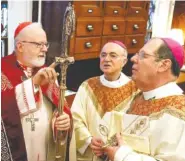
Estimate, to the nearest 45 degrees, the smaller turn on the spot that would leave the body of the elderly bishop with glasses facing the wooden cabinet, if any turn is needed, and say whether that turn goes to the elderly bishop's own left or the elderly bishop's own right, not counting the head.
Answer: approximately 90° to the elderly bishop's own left

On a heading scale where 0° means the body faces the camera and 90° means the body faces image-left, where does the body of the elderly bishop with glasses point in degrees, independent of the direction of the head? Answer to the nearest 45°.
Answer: approximately 315°
